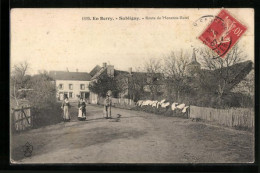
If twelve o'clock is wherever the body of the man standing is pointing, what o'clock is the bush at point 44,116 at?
The bush is roughly at 3 o'clock from the man standing.

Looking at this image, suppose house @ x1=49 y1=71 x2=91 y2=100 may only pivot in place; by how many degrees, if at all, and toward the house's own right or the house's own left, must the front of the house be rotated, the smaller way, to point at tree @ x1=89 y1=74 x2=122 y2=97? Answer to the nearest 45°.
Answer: approximately 90° to the house's own left

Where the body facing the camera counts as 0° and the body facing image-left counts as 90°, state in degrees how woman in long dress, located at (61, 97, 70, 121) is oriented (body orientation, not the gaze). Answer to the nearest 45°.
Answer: approximately 0°

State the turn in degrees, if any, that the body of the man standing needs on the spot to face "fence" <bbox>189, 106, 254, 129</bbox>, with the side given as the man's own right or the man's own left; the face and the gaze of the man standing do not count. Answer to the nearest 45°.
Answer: approximately 90° to the man's own left

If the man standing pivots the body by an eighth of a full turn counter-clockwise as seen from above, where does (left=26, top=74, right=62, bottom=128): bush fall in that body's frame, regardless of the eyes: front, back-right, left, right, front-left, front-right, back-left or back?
back-right

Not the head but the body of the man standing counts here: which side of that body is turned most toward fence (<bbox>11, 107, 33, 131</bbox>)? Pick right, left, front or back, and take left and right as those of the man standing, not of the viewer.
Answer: front

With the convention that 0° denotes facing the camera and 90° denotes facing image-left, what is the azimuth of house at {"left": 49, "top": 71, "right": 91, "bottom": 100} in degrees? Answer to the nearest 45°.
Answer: approximately 0°
